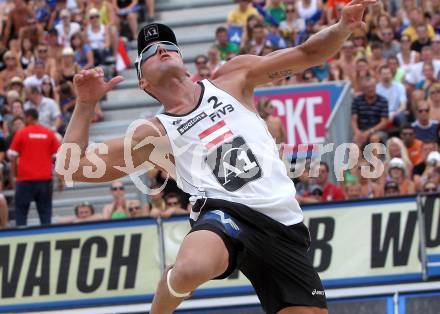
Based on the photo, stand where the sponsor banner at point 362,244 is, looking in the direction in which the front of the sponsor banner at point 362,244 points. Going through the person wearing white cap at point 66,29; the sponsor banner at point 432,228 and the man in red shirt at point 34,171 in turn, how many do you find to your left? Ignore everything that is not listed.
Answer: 1

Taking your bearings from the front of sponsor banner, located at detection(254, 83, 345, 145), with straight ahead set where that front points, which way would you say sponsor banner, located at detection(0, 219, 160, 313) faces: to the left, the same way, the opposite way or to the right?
the same way

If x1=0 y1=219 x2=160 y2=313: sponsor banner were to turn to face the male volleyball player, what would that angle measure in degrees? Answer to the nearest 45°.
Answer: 0° — it already faces them

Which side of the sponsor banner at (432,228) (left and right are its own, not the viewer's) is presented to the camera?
front

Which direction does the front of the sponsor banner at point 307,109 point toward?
toward the camera

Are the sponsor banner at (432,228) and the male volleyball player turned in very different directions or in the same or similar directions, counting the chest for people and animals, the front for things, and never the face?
same or similar directions

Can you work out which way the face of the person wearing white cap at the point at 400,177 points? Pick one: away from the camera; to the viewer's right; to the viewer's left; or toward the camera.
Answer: toward the camera

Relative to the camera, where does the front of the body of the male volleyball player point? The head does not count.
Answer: toward the camera

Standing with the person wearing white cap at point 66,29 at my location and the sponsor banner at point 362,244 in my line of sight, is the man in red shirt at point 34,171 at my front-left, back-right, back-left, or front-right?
front-right

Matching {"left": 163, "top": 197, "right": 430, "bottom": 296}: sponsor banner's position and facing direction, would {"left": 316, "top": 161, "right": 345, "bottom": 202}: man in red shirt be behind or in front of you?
behind

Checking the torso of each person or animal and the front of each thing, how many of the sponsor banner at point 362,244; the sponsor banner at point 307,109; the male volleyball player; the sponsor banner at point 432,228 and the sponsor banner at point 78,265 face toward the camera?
5

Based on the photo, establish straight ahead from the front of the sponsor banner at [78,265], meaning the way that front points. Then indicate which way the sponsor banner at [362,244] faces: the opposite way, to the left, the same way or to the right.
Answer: the same way

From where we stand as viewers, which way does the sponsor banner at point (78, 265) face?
facing the viewer

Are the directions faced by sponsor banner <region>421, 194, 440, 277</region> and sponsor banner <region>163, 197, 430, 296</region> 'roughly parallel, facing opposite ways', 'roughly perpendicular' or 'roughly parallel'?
roughly parallel

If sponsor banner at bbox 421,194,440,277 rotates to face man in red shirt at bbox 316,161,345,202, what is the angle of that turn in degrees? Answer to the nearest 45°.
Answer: approximately 135° to its right
